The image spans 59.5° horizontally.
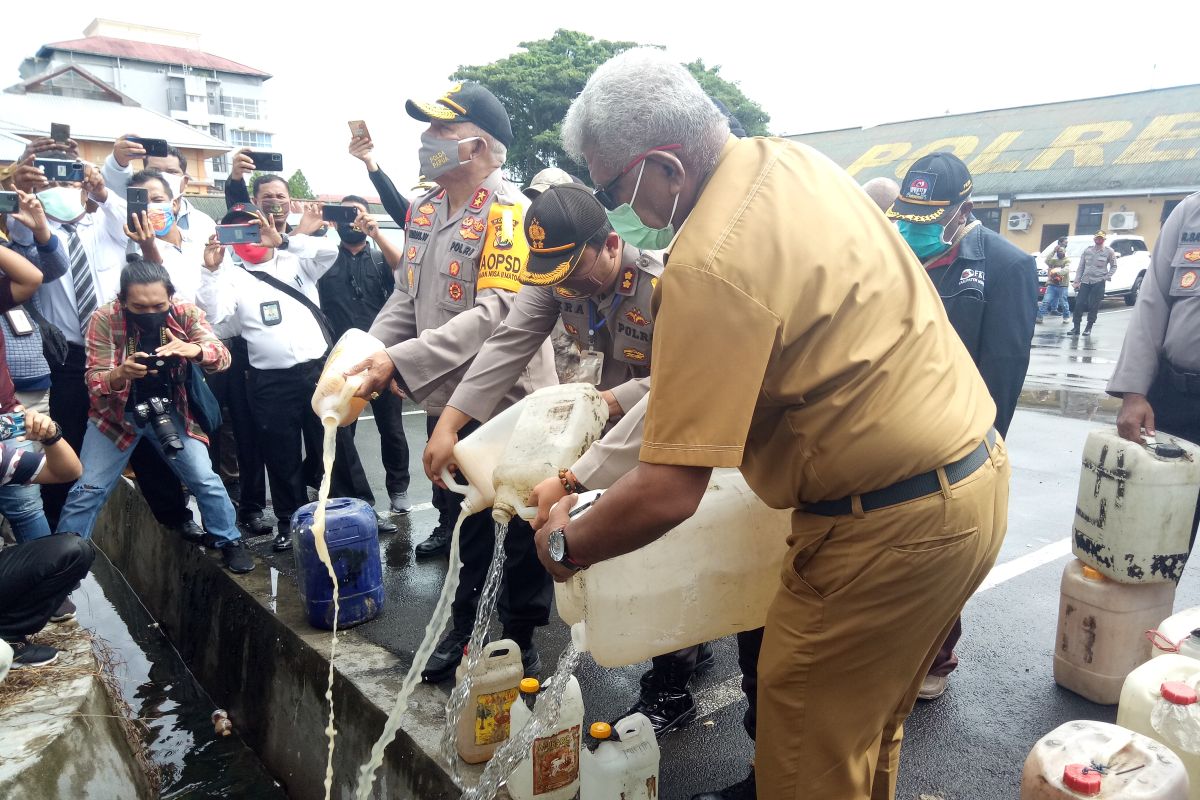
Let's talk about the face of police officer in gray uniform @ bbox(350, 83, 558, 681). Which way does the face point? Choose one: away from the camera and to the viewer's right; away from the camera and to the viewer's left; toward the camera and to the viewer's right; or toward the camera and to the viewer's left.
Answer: toward the camera and to the viewer's left

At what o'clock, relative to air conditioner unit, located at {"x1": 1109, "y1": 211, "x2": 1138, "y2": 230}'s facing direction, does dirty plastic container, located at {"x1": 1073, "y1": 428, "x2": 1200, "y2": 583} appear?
The dirty plastic container is roughly at 12 o'clock from the air conditioner unit.

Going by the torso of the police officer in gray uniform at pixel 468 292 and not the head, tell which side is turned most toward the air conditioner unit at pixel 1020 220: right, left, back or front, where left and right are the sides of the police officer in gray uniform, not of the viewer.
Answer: back

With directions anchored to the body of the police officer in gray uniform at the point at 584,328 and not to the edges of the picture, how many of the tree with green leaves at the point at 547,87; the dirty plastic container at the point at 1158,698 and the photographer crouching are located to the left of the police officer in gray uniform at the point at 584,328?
1

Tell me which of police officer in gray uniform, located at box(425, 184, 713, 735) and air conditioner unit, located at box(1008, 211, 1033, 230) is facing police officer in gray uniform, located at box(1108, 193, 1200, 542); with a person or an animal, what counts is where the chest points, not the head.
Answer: the air conditioner unit

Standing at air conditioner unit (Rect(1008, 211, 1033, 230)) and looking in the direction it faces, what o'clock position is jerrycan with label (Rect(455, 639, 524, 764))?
The jerrycan with label is roughly at 12 o'clock from the air conditioner unit.

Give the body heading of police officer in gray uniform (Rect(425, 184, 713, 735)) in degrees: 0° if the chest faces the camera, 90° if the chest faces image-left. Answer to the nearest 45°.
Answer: approximately 45°

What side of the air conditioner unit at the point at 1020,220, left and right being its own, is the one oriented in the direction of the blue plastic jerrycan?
front

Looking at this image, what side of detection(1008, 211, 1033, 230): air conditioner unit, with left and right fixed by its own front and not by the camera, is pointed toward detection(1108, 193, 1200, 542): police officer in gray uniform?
front

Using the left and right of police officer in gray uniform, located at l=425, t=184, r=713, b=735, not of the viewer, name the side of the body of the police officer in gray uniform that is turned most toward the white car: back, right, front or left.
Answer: back

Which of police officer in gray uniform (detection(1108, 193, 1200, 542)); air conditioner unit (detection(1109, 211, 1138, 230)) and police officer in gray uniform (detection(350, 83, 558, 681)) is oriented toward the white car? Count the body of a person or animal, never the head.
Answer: the air conditioner unit

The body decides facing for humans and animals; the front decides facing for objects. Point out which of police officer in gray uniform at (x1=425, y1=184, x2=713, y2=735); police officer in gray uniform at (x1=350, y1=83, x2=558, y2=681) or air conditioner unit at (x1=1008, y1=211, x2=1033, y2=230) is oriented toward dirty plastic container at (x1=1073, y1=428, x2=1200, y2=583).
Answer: the air conditioner unit
